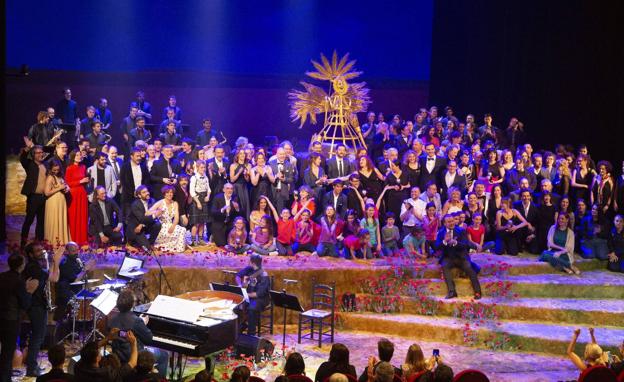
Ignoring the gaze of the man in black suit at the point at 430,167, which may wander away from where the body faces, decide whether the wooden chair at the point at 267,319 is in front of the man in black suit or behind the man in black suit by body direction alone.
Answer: in front

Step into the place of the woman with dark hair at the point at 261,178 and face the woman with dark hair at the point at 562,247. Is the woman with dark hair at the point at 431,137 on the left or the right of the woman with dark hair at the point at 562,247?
left

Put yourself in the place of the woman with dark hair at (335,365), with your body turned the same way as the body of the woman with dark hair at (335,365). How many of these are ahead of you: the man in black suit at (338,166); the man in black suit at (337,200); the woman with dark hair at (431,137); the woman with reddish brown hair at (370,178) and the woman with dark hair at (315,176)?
5

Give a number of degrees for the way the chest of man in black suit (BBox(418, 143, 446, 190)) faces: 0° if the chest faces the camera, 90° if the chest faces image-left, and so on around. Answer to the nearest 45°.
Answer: approximately 0°

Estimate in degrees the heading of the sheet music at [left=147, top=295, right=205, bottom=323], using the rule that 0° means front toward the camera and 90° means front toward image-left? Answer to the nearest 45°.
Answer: approximately 45°

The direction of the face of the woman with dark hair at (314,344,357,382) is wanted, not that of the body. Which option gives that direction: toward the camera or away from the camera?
away from the camera

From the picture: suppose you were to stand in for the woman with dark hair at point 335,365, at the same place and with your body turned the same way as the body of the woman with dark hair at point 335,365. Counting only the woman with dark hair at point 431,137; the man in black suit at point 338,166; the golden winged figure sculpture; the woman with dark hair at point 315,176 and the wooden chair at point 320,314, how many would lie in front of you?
5
